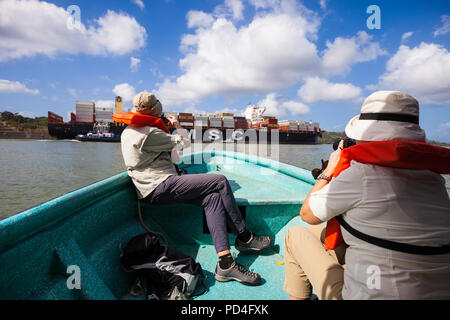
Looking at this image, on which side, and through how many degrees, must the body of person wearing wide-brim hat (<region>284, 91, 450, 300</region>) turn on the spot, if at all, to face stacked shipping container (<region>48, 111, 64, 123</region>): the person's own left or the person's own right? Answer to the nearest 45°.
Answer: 0° — they already face it

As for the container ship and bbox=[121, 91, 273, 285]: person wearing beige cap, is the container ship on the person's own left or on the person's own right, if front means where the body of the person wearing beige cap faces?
on the person's own left

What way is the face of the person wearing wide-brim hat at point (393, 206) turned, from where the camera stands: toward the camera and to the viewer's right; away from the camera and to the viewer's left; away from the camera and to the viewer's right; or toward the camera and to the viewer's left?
away from the camera and to the viewer's left

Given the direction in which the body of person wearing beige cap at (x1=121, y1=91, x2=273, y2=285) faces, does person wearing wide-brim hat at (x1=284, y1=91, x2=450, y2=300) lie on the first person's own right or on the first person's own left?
on the first person's own right

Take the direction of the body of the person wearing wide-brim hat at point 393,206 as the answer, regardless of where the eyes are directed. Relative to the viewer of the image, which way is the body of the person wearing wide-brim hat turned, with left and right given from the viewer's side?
facing away from the viewer and to the left of the viewer

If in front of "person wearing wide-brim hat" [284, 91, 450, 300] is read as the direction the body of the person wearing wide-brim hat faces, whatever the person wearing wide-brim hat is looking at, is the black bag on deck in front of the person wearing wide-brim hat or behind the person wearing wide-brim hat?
in front
